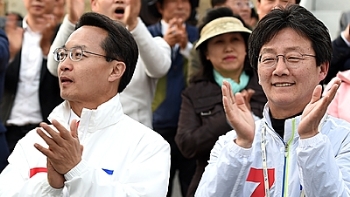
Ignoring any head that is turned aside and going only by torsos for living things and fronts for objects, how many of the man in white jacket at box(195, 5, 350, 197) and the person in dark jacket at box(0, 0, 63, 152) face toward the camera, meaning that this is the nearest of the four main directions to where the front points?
2

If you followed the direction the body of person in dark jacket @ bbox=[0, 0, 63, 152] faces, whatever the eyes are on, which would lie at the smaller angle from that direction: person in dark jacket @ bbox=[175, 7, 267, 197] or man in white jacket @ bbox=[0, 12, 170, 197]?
the man in white jacket

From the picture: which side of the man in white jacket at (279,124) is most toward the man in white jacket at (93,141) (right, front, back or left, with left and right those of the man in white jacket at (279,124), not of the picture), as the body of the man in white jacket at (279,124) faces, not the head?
right

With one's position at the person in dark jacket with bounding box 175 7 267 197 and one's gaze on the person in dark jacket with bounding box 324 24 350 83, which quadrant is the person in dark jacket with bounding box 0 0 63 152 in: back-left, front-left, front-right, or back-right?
back-left

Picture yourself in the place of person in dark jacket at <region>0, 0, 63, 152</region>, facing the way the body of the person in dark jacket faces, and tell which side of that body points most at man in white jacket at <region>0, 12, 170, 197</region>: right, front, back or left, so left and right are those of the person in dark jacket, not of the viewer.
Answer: front

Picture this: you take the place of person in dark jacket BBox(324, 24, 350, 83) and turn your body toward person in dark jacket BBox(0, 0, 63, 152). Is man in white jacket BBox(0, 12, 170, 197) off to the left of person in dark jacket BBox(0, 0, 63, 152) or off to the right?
left

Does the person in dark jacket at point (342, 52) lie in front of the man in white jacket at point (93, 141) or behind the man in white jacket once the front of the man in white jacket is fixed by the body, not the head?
behind

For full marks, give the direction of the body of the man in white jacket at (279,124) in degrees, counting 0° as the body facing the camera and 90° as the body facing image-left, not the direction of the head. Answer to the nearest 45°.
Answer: approximately 0°

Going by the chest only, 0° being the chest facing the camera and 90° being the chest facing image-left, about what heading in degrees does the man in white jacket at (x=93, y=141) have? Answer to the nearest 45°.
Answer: approximately 45°

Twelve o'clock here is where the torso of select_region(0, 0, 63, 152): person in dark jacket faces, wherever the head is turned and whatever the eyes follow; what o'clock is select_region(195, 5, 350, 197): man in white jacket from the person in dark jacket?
The man in white jacket is roughly at 11 o'clock from the person in dark jacket.
